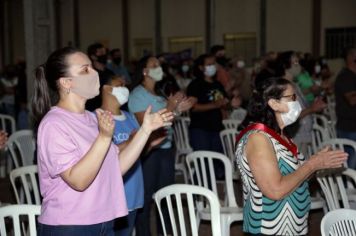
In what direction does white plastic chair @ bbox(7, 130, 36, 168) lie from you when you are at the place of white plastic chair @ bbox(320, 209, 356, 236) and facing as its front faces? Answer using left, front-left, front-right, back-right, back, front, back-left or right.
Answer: back

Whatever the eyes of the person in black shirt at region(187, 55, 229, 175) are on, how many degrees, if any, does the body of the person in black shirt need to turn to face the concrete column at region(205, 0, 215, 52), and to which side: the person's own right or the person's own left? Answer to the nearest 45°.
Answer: approximately 135° to the person's own left

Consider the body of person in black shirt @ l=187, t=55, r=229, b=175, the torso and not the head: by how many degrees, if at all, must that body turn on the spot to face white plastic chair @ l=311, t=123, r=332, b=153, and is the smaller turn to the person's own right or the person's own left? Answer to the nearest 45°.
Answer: approximately 45° to the person's own left

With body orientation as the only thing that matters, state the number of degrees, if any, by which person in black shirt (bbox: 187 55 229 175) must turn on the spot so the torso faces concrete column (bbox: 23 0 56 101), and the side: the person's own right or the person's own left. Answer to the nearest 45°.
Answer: approximately 180°

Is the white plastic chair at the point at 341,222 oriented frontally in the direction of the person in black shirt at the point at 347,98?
no

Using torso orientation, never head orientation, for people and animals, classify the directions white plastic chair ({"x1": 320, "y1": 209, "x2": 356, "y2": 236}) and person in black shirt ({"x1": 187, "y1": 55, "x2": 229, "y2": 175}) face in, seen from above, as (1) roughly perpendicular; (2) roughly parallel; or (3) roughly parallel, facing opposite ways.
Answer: roughly parallel

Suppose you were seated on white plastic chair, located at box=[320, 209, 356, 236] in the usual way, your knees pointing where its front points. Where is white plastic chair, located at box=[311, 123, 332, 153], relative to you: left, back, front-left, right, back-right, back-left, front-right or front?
back-left

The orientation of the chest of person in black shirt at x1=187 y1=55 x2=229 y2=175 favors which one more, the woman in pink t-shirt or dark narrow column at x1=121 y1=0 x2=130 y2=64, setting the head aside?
the woman in pink t-shirt

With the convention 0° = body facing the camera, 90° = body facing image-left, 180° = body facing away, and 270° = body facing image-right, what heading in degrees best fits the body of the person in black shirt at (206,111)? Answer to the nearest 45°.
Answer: approximately 315°

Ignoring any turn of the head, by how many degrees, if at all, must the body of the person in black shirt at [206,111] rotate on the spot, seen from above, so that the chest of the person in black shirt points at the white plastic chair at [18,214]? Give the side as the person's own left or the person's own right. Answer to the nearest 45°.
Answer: approximately 45° to the person's own right

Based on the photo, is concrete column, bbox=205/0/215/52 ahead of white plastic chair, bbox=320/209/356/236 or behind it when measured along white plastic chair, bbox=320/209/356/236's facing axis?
behind

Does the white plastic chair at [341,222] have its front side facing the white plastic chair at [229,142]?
no

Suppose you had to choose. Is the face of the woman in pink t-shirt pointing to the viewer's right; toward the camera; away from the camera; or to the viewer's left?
to the viewer's right

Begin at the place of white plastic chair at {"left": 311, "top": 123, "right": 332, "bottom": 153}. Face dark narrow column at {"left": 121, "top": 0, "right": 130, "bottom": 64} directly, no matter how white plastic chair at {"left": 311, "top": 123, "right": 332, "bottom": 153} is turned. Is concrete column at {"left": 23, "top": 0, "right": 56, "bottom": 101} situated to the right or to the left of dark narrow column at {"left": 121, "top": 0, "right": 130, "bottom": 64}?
left
